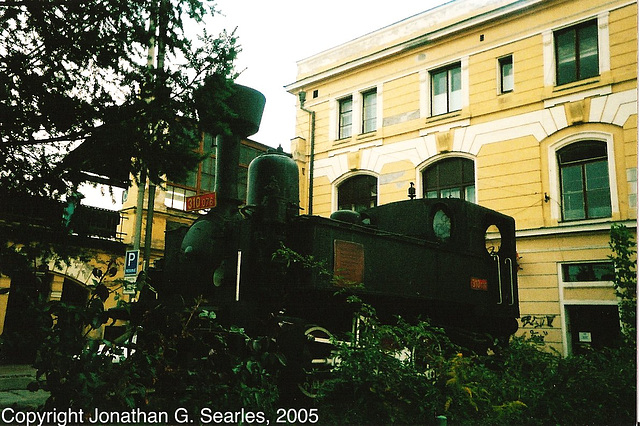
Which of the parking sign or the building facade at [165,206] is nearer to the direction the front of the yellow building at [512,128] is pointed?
the parking sign

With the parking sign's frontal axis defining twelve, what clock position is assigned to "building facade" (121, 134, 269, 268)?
The building facade is roughly at 6 o'clock from the parking sign.

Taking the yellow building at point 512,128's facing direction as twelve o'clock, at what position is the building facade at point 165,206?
The building facade is roughly at 2 o'clock from the yellow building.

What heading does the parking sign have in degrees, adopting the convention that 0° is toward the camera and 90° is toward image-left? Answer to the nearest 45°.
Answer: approximately 0°

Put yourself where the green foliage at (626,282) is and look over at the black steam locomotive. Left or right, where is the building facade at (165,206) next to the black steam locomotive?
right

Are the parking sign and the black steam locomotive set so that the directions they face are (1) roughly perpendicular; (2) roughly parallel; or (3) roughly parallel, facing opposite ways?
roughly perpendicular

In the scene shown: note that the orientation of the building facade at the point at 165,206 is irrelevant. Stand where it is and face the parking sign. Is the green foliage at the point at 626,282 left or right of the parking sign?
left
